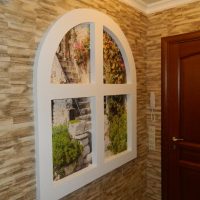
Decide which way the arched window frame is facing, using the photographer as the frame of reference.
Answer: facing the viewer and to the right of the viewer

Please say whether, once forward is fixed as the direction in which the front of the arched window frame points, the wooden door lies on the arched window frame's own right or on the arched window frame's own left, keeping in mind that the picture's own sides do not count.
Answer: on the arched window frame's own left
